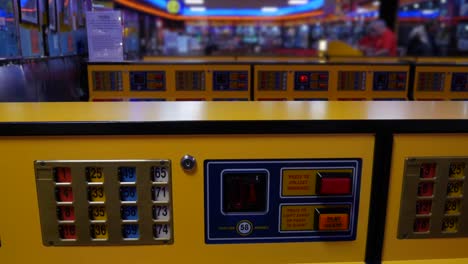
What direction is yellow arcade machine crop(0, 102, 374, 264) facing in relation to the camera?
toward the camera

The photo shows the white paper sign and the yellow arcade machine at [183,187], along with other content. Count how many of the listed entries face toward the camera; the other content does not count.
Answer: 2

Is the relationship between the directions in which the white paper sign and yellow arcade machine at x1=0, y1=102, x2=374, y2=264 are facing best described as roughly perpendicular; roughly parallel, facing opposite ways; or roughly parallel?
roughly parallel

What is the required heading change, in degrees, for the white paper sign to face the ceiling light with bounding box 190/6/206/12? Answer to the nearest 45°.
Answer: approximately 180°

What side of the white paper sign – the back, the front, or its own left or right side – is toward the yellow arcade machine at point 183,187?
front

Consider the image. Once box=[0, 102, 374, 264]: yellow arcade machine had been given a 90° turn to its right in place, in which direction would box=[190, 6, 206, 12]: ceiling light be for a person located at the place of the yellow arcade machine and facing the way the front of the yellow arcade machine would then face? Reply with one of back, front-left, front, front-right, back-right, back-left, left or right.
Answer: right

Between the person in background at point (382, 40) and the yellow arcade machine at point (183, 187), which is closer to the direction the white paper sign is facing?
the yellow arcade machine

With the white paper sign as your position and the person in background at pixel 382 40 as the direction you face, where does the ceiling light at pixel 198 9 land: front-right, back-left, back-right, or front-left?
front-left

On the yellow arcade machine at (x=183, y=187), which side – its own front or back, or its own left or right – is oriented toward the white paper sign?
back

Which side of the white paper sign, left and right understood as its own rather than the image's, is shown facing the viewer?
front

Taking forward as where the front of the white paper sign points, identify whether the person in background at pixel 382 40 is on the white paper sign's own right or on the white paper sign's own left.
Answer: on the white paper sign's own left
